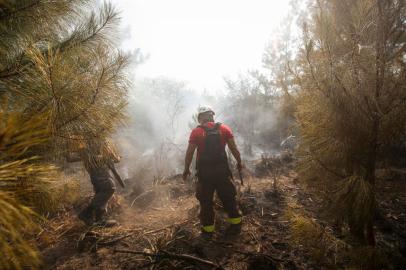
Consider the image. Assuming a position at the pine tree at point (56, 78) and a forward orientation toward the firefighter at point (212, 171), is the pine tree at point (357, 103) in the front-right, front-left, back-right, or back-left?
front-right

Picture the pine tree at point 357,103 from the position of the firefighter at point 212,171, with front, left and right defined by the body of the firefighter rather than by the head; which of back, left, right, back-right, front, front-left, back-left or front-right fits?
back-right

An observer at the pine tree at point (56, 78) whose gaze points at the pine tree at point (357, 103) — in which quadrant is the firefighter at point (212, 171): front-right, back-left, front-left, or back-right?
front-left

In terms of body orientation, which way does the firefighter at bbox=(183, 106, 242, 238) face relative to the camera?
away from the camera

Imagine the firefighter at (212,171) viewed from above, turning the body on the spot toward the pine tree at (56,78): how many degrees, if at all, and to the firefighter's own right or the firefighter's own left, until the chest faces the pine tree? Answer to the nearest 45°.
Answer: approximately 135° to the firefighter's own left
